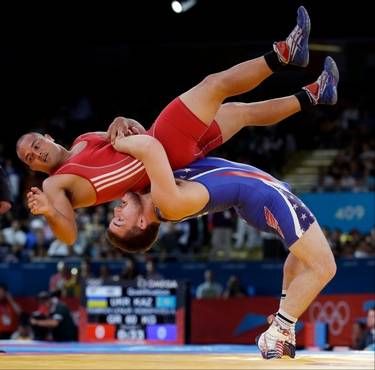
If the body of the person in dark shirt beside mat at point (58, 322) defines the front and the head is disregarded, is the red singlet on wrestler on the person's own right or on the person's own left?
on the person's own left

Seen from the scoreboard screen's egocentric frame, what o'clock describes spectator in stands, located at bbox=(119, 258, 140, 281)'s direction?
The spectator in stands is roughly at 6 o'clock from the scoreboard screen.

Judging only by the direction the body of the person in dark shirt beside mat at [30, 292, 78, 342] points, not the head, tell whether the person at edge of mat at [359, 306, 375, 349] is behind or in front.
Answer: behind

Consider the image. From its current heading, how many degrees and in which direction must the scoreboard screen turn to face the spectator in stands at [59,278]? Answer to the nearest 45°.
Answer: approximately 135° to its right

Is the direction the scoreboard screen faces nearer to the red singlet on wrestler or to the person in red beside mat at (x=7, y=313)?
the red singlet on wrestler

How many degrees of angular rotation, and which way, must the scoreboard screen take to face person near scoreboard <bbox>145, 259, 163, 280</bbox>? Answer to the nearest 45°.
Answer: approximately 180°

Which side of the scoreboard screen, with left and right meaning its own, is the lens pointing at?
front

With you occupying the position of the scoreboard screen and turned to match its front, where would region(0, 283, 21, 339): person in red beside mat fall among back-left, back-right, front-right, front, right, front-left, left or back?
back-right
